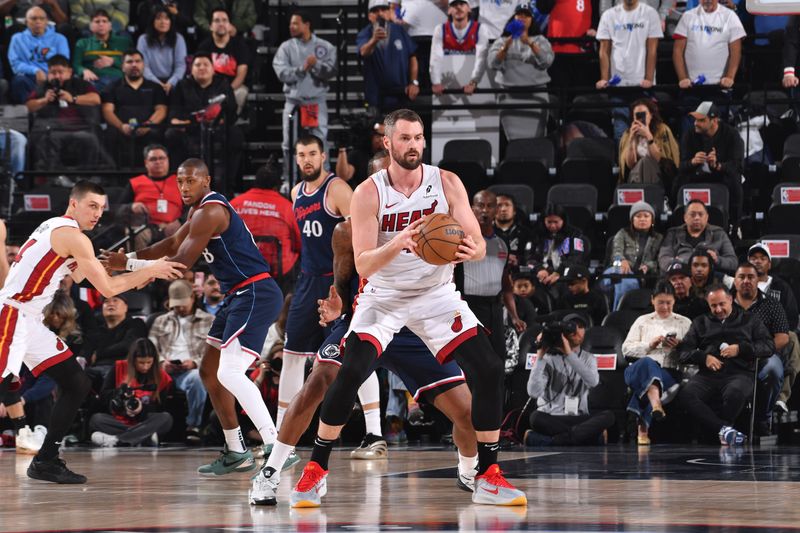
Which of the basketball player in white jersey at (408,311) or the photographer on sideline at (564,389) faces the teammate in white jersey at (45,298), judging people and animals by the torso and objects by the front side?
the photographer on sideline

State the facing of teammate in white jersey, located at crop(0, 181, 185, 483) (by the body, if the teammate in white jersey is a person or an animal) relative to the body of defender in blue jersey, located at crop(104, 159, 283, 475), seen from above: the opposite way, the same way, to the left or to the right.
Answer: the opposite way

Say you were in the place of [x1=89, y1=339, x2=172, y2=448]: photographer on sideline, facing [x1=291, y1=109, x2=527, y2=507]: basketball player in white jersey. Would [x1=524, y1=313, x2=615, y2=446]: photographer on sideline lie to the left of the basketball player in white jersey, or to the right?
left

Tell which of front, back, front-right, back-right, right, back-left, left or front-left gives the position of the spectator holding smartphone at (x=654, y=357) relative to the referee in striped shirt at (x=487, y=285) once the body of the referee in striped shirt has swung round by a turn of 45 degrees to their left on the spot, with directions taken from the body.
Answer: left

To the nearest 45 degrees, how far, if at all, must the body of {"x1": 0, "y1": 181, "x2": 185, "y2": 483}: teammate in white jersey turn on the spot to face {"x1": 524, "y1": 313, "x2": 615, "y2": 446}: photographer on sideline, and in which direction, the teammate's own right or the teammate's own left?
approximately 45° to the teammate's own left

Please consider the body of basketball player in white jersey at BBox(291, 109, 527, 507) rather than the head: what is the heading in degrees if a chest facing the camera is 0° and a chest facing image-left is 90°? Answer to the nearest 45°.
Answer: approximately 0°

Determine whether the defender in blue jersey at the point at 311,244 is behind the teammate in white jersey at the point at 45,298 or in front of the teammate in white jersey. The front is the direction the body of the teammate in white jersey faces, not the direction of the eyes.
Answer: in front

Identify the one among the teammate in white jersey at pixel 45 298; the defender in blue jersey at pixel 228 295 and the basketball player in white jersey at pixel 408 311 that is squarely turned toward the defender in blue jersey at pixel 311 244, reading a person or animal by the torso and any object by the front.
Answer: the teammate in white jersey

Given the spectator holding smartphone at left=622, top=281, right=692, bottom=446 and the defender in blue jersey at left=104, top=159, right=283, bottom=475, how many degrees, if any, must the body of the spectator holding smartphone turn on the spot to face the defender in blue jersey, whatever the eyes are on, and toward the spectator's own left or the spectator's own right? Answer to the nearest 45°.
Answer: approximately 45° to the spectator's own right

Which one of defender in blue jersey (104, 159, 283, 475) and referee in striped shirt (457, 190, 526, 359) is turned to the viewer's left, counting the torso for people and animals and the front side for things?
the defender in blue jersey

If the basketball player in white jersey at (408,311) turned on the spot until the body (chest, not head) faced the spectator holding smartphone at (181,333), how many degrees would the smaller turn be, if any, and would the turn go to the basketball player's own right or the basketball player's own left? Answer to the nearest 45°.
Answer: approximately 180°

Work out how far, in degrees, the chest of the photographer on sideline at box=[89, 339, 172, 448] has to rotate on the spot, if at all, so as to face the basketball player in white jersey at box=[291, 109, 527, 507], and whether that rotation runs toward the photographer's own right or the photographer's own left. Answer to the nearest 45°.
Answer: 0° — they already face them

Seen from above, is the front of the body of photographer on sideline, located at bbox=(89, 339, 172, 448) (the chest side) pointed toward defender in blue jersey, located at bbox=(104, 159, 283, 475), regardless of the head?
yes

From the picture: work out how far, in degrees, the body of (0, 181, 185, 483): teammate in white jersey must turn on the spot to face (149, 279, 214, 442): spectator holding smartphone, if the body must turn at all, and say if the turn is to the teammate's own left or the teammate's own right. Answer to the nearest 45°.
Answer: approximately 90° to the teammate's own left

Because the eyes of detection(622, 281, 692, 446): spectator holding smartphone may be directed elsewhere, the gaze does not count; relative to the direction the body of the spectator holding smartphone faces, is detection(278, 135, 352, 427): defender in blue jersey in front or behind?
in front

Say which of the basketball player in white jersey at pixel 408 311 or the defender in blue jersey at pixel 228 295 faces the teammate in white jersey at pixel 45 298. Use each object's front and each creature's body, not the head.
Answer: the defender in blue jersey
